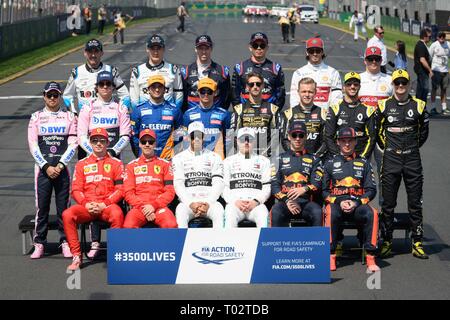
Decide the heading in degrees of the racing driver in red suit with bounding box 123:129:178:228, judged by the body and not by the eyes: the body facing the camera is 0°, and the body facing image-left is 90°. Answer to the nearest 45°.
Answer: approximately 0°

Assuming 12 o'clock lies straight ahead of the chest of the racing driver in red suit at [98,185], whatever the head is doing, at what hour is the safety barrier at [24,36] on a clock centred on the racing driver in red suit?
The safety barrier is roughly at 6 o'clock from the racing driver in red suit.

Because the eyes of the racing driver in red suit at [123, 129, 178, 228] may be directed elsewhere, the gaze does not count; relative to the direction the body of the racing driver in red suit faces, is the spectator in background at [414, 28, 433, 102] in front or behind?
behind

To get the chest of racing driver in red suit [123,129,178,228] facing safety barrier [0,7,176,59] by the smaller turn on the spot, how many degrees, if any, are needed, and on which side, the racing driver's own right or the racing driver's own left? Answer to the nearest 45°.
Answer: approximately 180°

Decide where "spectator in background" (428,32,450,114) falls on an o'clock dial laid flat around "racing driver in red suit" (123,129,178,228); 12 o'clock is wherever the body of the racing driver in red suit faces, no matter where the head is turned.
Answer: The spectator in background is roughly at 7 o'clock from the racing driver in red suit.

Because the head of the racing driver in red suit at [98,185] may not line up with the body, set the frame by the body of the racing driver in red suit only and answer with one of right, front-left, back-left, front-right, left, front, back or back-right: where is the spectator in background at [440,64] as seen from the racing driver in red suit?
back-left

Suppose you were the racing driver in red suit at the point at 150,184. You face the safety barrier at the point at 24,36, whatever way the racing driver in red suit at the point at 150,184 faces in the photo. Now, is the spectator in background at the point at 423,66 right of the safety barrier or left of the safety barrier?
right
